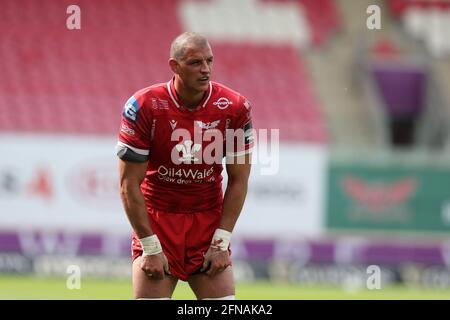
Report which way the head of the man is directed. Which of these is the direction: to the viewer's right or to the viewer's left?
to the viewer's right

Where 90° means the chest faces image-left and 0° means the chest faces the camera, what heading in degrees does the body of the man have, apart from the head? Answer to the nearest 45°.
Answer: approximately 0°
